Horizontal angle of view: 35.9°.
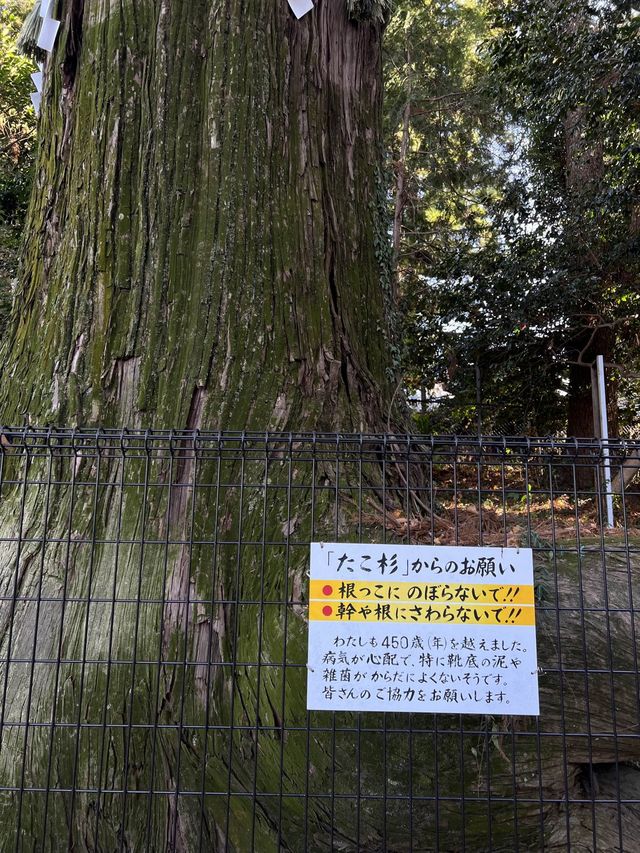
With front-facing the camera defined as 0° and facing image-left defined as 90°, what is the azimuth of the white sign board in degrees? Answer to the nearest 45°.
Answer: approximately 0°
